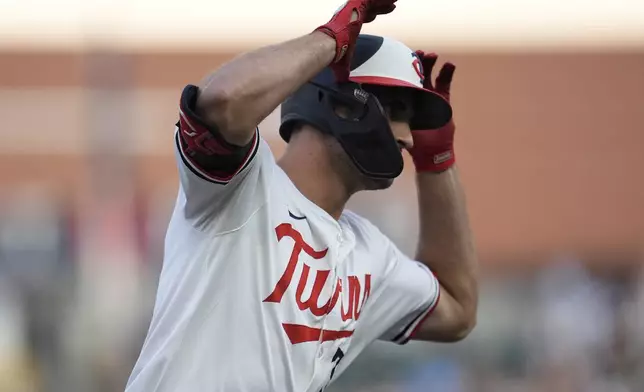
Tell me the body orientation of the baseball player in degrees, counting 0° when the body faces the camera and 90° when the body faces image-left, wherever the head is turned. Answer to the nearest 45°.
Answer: approximately 315°
